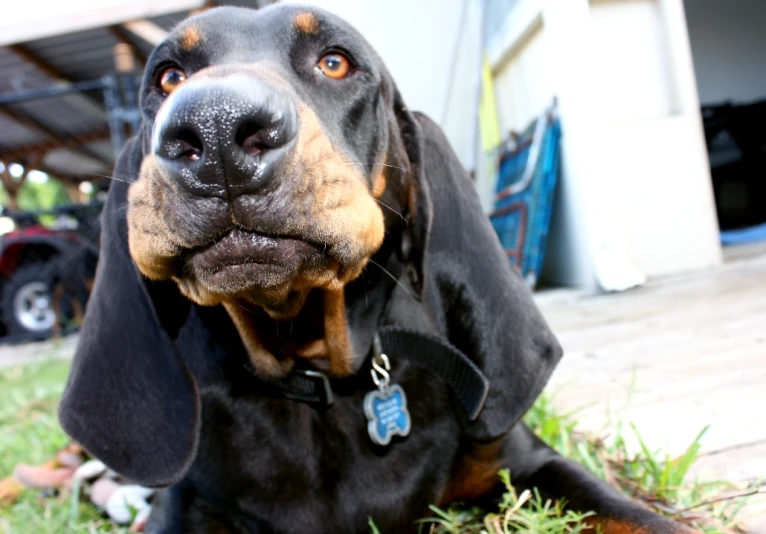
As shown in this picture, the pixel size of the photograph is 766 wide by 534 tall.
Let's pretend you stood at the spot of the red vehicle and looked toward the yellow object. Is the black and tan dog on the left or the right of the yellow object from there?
right

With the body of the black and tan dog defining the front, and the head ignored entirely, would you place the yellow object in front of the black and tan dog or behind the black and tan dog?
behind

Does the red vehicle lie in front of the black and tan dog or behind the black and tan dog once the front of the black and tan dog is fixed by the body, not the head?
behind

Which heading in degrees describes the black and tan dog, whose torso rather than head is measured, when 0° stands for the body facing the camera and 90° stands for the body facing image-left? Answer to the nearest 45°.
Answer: approximately 0°

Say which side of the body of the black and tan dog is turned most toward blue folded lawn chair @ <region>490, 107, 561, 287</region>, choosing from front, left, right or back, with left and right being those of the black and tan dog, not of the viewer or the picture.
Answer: back
